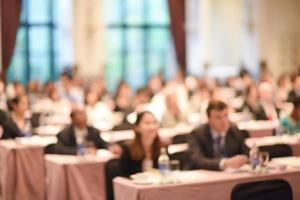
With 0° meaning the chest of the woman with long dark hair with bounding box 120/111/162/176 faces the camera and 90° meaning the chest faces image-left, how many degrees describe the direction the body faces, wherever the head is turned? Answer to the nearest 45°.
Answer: approximately 315°

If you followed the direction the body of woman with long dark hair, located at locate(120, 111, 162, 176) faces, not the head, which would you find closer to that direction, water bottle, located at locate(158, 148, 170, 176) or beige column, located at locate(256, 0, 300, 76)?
the water bottle

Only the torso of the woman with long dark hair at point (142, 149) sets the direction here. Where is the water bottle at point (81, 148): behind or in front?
behind

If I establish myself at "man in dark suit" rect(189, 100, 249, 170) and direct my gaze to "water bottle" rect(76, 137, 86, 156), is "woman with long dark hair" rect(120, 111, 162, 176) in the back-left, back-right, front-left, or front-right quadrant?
front-left

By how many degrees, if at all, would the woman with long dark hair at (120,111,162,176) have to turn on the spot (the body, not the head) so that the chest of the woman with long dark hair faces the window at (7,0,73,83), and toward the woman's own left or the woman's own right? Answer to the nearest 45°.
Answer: approximately 135° to the woman's own left

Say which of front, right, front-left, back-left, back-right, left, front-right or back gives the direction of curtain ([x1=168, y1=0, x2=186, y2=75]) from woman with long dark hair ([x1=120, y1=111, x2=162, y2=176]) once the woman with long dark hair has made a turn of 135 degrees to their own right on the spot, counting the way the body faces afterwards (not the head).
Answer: right
